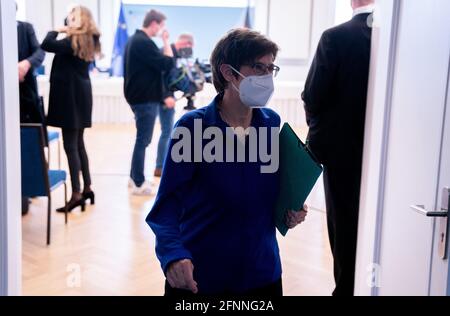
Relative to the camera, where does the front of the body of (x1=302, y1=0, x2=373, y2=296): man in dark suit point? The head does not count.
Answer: away from the camera

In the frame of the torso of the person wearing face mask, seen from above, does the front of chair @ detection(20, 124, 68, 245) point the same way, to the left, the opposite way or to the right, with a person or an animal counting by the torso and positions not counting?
to the left

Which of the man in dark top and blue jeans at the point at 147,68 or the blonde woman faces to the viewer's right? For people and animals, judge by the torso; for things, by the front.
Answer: the man in dark top and blue jeans

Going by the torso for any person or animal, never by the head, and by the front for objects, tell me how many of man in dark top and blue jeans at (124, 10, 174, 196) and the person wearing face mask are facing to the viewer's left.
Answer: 0

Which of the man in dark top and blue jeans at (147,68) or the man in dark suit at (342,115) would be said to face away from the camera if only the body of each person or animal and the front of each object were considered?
the man in dark suit at (342,115)

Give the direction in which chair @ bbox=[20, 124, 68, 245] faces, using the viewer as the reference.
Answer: facing away from the viewer and to the right of the viewer
